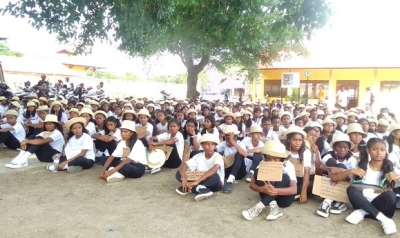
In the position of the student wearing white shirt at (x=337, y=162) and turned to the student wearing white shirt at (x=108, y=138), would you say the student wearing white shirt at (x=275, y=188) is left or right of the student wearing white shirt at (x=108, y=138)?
left

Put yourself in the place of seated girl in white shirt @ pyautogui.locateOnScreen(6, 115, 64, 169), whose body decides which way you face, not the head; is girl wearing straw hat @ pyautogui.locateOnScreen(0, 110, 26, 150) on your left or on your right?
on your right

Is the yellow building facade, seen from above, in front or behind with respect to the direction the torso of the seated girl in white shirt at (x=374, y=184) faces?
behind

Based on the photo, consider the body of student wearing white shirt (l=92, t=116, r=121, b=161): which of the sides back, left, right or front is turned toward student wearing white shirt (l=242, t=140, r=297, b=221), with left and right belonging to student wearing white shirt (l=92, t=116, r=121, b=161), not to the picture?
left

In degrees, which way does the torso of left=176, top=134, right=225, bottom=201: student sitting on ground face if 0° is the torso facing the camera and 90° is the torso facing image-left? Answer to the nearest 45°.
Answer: approximately 45°

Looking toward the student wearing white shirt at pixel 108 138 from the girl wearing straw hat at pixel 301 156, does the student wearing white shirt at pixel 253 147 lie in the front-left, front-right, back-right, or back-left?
front-right

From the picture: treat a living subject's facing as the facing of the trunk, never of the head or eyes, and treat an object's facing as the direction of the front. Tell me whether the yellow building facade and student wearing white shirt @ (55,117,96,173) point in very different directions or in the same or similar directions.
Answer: same or similar directions

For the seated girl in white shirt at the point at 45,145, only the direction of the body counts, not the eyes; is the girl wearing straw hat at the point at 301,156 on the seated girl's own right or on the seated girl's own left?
on the seated girl's own left

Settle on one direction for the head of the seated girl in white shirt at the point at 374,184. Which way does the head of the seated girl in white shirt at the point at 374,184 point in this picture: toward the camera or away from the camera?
toward the camera

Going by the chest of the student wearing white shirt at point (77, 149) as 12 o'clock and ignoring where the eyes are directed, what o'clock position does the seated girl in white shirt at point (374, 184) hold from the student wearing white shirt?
The seated girl in white shirt is roughly at 9 o'clock from the student wearing white shirt.

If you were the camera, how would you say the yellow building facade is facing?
facing the viewer

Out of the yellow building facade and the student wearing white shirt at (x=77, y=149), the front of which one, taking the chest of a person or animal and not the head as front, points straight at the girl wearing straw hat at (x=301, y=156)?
the yellow building facade

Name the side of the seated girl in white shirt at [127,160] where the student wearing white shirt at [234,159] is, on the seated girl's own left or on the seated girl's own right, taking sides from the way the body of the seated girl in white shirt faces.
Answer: on the seated girl's own left

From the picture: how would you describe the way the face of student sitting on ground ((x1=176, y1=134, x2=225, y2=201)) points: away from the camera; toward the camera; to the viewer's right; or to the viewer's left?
toward the camera

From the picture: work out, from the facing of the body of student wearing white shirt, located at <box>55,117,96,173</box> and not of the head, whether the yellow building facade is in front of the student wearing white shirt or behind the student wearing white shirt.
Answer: behind

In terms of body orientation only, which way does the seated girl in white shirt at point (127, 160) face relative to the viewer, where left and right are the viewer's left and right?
facing the viewer and to the left of the viewer

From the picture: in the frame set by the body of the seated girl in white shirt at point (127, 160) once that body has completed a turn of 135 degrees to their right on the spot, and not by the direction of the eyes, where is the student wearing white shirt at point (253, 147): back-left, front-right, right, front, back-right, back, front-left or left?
right

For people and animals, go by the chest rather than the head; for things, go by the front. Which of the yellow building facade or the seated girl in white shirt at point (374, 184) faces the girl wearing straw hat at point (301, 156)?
the yellow building facade
